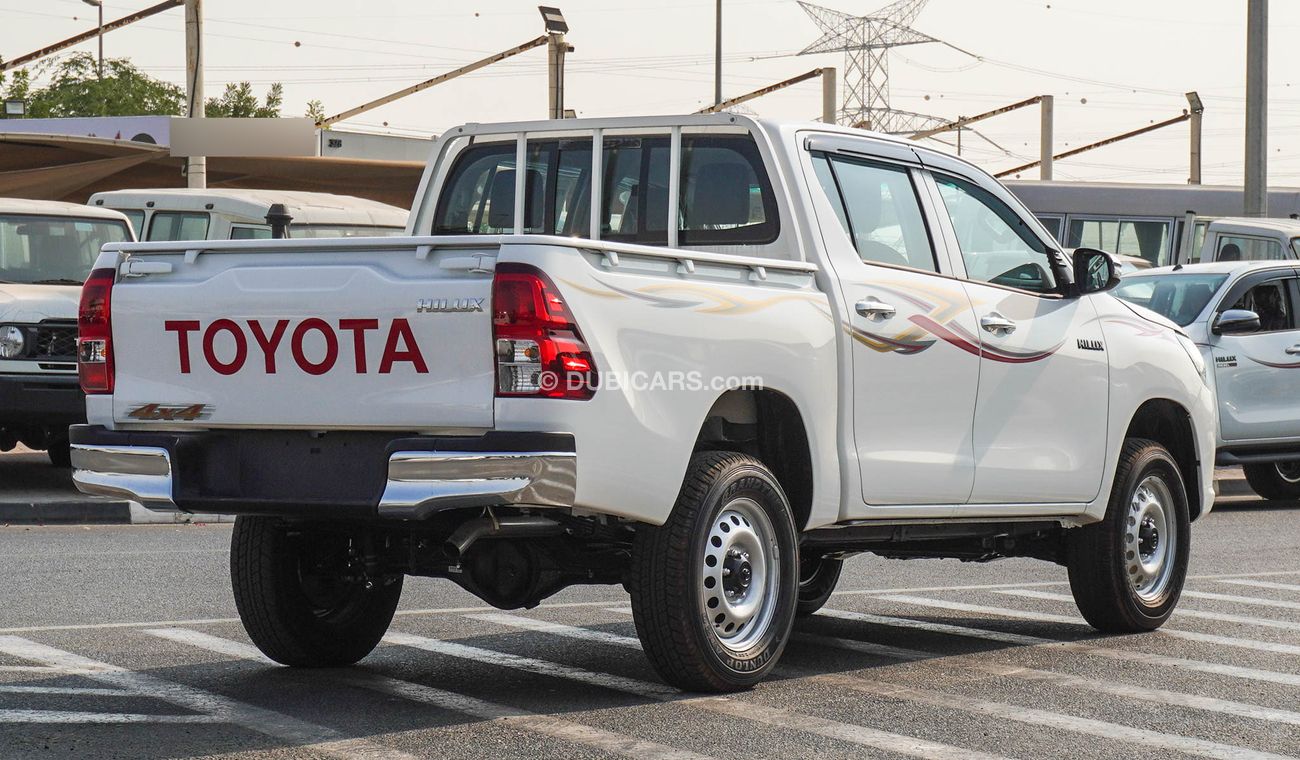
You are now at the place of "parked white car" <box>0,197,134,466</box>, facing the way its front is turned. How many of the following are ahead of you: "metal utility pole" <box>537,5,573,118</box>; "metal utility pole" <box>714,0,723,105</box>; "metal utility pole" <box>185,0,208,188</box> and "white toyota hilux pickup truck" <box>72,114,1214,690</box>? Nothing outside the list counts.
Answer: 1

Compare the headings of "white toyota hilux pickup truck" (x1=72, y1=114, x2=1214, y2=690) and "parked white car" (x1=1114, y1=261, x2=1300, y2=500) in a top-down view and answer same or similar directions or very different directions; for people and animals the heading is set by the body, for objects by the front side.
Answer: very different directions

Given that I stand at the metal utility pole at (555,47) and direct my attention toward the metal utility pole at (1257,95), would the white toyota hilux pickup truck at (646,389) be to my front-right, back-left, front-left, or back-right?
front-right

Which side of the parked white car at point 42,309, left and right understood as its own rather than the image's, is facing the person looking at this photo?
front

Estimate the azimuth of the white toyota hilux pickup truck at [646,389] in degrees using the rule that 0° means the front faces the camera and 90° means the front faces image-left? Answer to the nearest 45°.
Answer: approximately 225°

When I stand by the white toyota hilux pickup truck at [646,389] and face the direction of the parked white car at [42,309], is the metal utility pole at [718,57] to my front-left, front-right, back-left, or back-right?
front-right

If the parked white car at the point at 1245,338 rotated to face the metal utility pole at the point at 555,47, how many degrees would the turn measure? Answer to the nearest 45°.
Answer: approximately 90° to its right

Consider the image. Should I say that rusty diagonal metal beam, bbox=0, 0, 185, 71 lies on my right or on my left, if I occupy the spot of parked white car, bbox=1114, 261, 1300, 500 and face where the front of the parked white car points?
on my right

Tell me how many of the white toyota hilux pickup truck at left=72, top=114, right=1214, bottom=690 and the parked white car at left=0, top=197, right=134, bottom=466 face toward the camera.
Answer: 1

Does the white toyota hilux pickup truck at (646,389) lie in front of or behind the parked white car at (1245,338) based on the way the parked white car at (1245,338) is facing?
in front

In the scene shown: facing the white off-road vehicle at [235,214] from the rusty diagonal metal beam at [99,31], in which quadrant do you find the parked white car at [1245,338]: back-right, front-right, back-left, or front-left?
front-left

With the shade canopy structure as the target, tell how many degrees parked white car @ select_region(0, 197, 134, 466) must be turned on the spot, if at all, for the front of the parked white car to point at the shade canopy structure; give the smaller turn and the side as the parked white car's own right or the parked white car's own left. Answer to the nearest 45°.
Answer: approximately 180°

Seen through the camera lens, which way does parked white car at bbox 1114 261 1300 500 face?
facing the viewer and to the left of the viewer

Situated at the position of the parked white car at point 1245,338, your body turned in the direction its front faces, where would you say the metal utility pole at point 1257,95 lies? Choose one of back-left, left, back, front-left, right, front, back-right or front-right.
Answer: back-right
